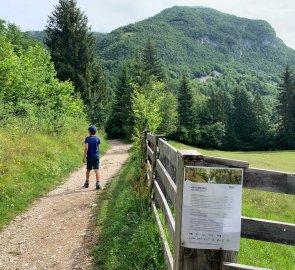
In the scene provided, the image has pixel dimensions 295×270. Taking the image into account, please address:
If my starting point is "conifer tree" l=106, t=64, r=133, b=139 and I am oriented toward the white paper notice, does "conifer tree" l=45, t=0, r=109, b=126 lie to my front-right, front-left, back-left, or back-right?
front-right

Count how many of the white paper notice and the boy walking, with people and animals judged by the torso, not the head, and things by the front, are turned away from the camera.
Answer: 1

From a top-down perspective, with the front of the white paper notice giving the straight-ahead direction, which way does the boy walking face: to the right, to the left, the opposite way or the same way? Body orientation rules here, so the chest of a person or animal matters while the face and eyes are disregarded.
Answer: the opposite way

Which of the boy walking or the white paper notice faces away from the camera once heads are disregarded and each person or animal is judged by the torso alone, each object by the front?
the boy walking

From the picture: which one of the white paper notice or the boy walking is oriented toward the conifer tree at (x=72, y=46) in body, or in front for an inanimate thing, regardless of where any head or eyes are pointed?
the boy walking

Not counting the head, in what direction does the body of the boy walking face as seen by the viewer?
away from the camera

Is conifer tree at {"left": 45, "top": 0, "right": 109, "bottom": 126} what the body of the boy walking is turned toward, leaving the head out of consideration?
yes

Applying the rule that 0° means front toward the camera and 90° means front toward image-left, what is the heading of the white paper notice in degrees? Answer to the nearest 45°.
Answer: approximately 0°

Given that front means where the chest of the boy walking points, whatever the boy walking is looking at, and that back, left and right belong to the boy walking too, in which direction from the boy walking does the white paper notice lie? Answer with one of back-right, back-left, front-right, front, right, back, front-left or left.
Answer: back

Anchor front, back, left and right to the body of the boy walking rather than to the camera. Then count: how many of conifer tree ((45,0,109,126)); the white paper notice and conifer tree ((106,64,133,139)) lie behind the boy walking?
1

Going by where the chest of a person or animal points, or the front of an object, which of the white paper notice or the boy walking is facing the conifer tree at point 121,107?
the boy walking

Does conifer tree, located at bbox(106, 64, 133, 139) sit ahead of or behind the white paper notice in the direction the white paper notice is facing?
behind

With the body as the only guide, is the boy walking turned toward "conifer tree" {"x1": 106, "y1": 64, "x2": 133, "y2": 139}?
yes
